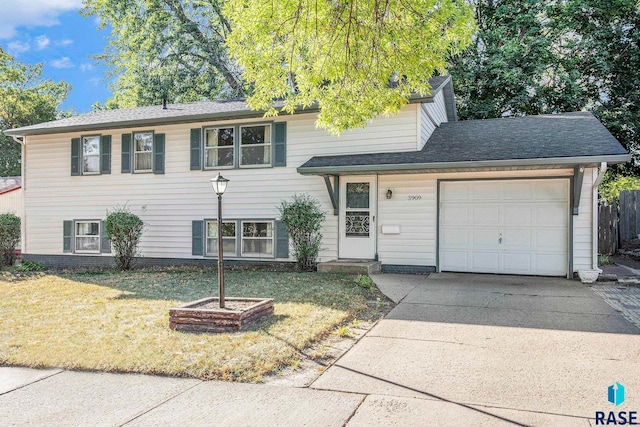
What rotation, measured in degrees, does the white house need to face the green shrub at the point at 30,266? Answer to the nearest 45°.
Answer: approximately 90° to its right

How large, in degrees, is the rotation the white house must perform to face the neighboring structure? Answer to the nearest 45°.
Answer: approximately 135° to its right

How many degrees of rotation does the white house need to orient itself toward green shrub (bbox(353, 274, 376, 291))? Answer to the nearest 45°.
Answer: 0° — it already faces it

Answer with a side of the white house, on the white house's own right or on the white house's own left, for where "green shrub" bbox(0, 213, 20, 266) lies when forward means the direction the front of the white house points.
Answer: on the white house's own right

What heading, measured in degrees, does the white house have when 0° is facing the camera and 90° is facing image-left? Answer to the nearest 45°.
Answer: approximately 0°

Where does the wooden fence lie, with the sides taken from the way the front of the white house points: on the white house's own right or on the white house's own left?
on the white house's own left

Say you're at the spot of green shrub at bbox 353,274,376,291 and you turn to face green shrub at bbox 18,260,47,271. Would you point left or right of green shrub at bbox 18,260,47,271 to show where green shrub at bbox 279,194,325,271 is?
right

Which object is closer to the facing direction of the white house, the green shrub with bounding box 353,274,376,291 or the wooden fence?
the green shrub
